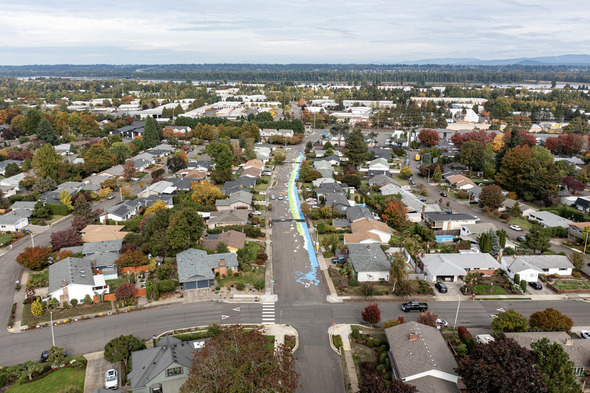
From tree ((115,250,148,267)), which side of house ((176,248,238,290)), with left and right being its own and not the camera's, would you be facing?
right

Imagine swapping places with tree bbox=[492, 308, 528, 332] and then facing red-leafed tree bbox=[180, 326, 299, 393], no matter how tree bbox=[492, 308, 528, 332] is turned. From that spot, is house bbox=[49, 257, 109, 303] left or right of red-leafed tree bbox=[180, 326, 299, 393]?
right

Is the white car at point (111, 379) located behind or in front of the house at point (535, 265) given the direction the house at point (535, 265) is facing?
in front

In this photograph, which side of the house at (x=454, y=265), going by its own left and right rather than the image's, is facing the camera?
front

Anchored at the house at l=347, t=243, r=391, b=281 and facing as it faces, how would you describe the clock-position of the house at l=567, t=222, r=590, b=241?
the house at l=567, t=222, r=590, b=241 is roughly at 8 o'clock from the house at l=347, t=243, r=391, b=281.

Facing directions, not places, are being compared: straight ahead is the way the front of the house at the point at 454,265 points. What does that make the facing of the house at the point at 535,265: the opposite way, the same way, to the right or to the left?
the same way

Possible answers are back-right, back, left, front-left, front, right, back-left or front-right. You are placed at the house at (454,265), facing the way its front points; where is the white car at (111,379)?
front-right

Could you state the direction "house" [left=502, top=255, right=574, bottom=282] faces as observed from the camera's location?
facing the viewer

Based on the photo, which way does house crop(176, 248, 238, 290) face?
toward the camera

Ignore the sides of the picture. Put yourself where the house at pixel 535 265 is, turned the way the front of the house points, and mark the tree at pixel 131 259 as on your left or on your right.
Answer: on your right

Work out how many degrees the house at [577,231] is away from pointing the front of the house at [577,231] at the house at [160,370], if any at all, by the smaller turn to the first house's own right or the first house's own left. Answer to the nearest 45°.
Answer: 0° — it already faces it

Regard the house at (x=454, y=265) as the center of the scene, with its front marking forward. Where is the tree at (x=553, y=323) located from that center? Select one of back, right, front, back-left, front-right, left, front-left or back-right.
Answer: front-left

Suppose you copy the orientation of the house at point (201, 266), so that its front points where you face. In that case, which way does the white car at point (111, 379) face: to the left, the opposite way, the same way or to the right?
the same way

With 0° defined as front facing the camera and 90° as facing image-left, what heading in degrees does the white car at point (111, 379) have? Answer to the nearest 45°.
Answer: approximately 0°

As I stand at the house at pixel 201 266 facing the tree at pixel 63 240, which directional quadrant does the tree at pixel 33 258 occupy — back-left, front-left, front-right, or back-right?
front-left
